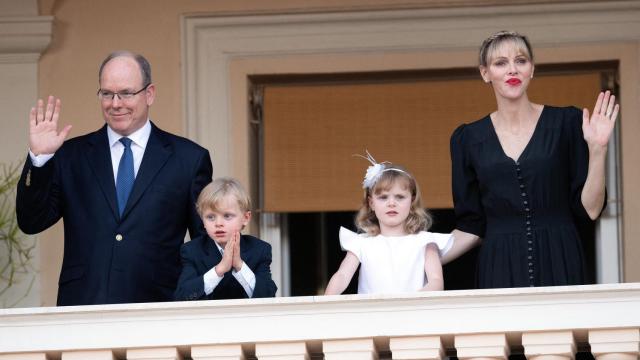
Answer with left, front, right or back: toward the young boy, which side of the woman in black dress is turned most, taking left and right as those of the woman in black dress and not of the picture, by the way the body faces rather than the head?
right

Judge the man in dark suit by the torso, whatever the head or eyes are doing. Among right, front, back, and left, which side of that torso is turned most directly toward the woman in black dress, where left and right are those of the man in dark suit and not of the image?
left

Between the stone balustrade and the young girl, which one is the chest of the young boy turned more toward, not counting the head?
the stone balustrade

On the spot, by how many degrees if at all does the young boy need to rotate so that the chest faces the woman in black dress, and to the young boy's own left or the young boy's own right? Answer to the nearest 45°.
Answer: approximately 90° to the young boy's own left

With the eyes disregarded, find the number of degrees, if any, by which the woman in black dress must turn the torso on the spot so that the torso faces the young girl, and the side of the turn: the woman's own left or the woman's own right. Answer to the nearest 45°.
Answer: approximately 90° to the woman's own right

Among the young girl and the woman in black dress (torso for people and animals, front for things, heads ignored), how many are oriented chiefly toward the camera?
2

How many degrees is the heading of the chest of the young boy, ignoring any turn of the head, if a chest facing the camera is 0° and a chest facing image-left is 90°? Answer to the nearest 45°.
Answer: approximately 0°
